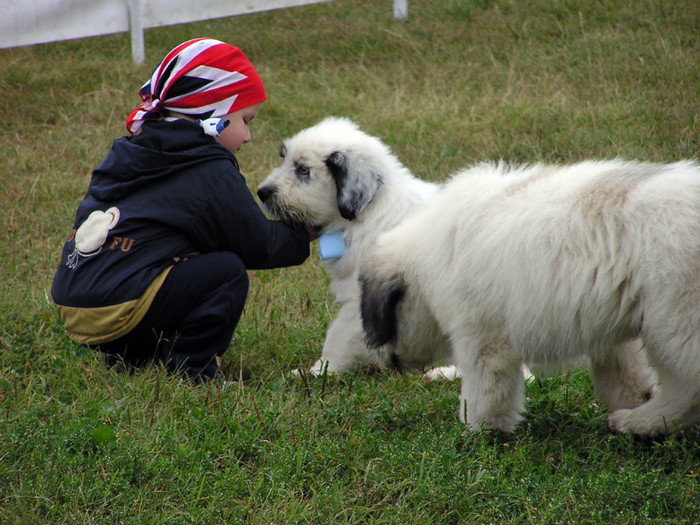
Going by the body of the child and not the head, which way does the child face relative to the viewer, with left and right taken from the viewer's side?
facing away from the viewer and to the right of the viewer

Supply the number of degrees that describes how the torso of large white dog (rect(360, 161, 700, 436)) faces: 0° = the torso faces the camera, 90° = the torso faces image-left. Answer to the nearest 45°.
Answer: approximately 90°

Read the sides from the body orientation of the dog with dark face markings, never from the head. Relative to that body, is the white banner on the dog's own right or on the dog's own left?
on the dog's own right

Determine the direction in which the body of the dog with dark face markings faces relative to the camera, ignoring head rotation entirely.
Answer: to the viewer's left

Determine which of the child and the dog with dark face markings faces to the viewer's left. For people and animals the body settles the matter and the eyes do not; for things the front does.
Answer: the dog with dark face markings

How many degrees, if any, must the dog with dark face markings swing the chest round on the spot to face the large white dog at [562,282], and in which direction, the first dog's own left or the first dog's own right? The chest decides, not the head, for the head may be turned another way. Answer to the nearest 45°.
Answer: approximately 135° to the first dog's own left

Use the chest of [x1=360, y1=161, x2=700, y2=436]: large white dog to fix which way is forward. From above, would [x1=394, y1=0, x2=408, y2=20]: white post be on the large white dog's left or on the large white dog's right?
on the large white dog's right

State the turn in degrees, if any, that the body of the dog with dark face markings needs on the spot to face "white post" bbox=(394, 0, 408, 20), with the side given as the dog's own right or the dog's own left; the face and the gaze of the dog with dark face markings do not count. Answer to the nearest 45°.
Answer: approximately 90° to the dog's own right

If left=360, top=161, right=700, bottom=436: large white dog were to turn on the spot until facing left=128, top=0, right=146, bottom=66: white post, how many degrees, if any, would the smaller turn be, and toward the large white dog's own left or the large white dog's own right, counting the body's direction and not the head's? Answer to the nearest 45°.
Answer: approximately 45° to the large white dog's own right

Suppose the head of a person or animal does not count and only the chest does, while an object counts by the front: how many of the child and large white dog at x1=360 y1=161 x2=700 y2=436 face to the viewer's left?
1

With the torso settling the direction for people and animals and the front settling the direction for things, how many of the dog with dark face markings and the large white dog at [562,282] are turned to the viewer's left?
2
